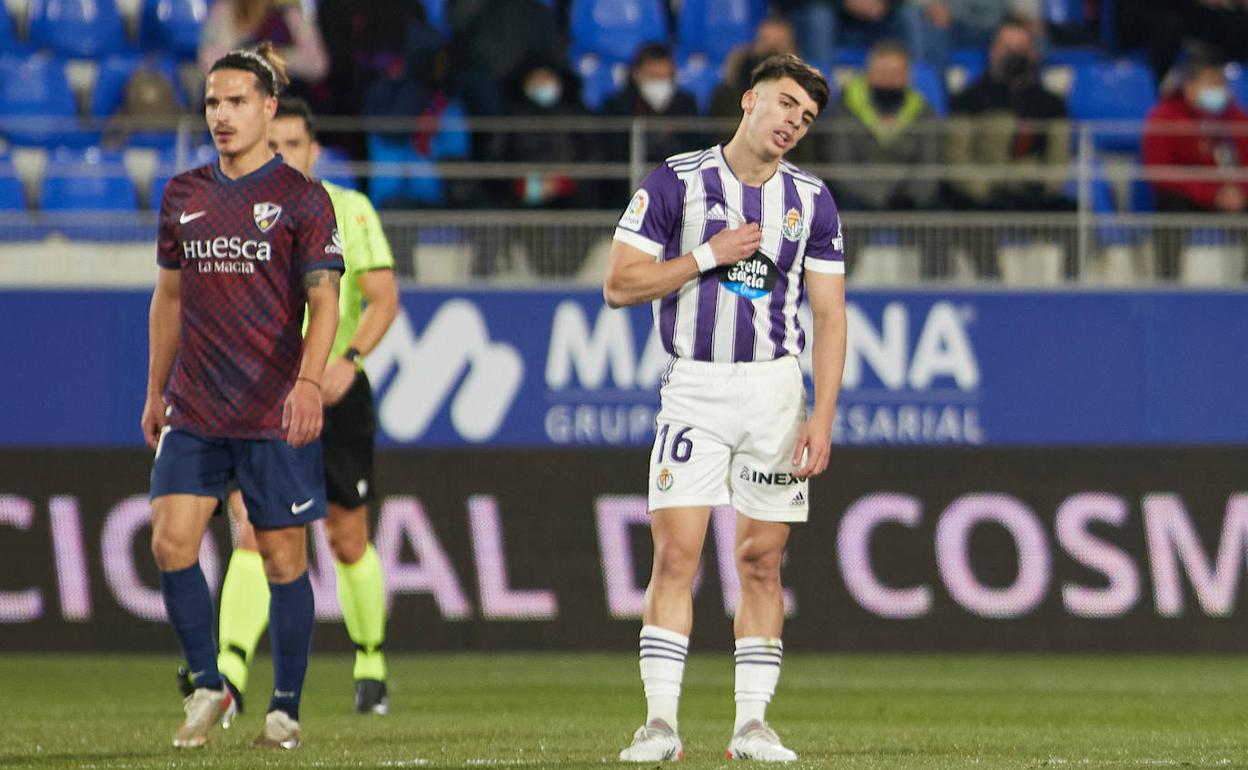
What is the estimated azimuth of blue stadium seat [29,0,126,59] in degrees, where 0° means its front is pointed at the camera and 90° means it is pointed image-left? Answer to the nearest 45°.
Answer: approximately 0°

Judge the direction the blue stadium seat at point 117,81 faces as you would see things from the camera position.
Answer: facing the viewer

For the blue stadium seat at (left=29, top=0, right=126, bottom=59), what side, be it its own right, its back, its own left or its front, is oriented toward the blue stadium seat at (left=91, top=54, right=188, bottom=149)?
front

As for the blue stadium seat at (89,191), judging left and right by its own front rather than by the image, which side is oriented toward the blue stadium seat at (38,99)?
back

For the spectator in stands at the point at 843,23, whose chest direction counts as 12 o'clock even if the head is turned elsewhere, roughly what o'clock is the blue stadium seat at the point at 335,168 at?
The blue stadium seat is roughly at 2 o'clock from the spectator in stands.

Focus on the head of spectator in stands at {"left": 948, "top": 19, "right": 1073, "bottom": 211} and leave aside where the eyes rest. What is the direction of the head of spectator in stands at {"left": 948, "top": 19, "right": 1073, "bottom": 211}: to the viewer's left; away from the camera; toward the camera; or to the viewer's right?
toward the camera

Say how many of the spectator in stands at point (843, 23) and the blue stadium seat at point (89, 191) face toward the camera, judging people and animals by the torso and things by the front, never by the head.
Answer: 2

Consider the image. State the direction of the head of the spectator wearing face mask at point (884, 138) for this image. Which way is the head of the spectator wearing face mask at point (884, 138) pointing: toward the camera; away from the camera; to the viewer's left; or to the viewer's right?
toward the camera

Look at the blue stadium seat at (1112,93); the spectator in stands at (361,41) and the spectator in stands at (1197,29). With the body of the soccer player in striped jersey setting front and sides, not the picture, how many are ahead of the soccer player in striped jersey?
0

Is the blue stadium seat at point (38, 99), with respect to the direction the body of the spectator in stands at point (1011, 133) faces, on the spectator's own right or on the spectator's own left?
on the spectator's own right

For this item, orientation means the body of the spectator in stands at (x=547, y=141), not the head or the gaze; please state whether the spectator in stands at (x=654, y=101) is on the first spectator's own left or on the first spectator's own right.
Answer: on the first spectator's own left

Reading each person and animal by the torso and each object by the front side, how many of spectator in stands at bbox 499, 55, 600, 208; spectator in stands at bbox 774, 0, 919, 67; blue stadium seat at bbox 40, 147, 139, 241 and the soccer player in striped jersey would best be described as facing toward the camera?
4

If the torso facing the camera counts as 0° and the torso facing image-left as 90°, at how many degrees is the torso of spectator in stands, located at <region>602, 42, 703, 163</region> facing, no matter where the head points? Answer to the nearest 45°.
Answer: approximately 0°

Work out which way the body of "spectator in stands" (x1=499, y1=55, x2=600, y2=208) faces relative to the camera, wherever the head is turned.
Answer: toward the camera

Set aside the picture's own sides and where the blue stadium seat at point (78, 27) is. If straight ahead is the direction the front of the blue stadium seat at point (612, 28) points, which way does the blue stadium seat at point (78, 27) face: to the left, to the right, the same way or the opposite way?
the same way

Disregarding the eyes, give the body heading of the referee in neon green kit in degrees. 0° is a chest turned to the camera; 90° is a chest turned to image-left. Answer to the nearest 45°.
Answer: approximately 45°

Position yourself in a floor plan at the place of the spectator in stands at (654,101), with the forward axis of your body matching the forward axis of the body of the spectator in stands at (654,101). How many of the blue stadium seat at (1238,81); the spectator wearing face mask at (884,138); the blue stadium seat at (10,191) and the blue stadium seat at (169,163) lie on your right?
2

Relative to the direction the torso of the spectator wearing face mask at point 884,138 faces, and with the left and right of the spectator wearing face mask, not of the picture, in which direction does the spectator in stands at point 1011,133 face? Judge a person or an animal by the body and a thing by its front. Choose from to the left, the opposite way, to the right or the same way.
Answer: the same way

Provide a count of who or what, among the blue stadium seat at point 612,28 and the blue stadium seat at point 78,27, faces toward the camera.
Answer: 2

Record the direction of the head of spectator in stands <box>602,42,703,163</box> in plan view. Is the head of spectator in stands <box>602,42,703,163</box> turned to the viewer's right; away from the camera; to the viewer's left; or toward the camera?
toward the camera

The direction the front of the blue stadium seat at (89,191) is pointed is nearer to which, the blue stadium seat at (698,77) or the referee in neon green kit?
the referee in neon green kit

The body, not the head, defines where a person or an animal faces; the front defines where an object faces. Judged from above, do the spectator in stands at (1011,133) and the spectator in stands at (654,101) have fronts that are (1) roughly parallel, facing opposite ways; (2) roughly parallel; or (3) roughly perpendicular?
roughly parallel
